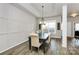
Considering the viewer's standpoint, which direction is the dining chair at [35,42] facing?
facing away from the viewer and to the right of the viewer
